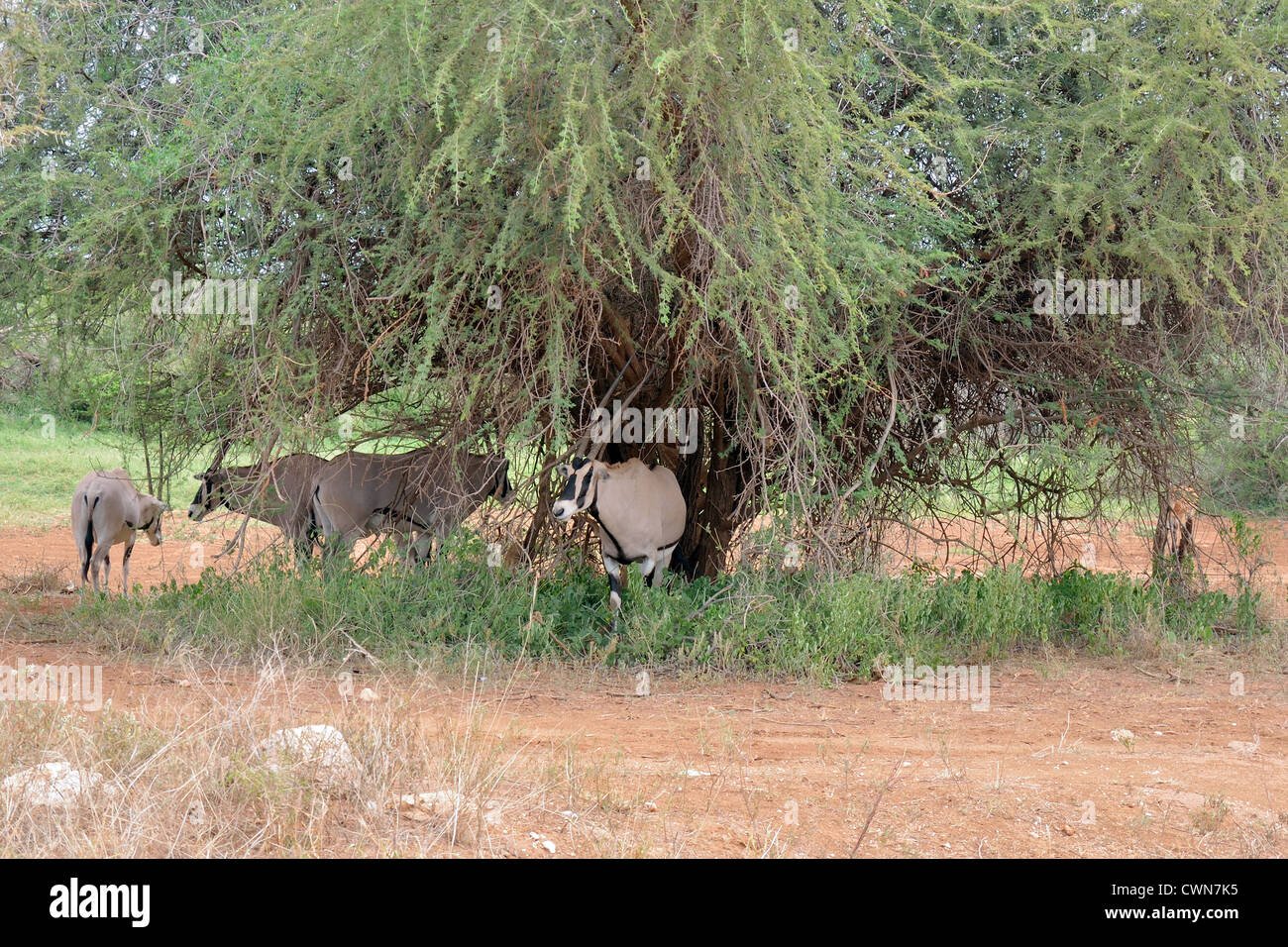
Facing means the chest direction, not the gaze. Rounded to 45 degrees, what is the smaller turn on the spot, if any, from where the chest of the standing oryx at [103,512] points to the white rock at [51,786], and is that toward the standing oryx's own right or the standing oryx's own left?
approximately 135° to the standing oryx's own right

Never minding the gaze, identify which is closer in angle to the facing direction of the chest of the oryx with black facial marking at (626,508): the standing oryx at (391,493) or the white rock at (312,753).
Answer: the white rock

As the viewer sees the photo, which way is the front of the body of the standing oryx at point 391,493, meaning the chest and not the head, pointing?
to the viewer's right

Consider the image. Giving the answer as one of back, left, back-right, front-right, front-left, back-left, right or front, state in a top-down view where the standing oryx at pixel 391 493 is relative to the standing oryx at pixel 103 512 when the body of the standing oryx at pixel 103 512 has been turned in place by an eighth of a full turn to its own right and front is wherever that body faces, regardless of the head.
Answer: front-right

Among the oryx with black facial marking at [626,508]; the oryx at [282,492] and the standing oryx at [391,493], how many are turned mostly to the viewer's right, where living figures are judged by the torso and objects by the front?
1

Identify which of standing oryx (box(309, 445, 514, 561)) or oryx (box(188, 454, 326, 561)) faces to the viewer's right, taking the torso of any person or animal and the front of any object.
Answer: the standing oryx

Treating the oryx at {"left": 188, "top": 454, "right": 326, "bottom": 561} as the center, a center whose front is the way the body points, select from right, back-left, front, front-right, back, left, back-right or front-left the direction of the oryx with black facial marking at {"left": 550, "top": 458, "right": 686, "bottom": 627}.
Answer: back-left

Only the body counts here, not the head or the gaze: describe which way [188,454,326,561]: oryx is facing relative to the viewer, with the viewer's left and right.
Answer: facing to the left of the viewer

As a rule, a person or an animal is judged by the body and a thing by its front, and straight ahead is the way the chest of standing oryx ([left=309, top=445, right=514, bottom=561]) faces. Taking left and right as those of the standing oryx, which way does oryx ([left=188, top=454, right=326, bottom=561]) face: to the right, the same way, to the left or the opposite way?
the opposite way

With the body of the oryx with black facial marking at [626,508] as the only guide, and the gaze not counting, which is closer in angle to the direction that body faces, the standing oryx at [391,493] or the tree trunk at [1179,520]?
the standing oryx

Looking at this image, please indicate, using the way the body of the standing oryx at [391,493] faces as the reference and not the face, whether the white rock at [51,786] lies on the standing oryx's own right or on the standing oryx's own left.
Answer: on the standing oryx's own right

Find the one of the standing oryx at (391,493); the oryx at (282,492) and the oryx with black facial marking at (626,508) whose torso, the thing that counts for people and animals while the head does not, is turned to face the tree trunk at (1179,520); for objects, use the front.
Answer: the standing oryx

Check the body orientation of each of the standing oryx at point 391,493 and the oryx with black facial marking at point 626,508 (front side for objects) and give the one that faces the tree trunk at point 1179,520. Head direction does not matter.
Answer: the standing oryx

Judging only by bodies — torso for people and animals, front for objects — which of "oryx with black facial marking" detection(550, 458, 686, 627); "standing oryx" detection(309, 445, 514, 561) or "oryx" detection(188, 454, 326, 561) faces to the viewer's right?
the standing oryx
